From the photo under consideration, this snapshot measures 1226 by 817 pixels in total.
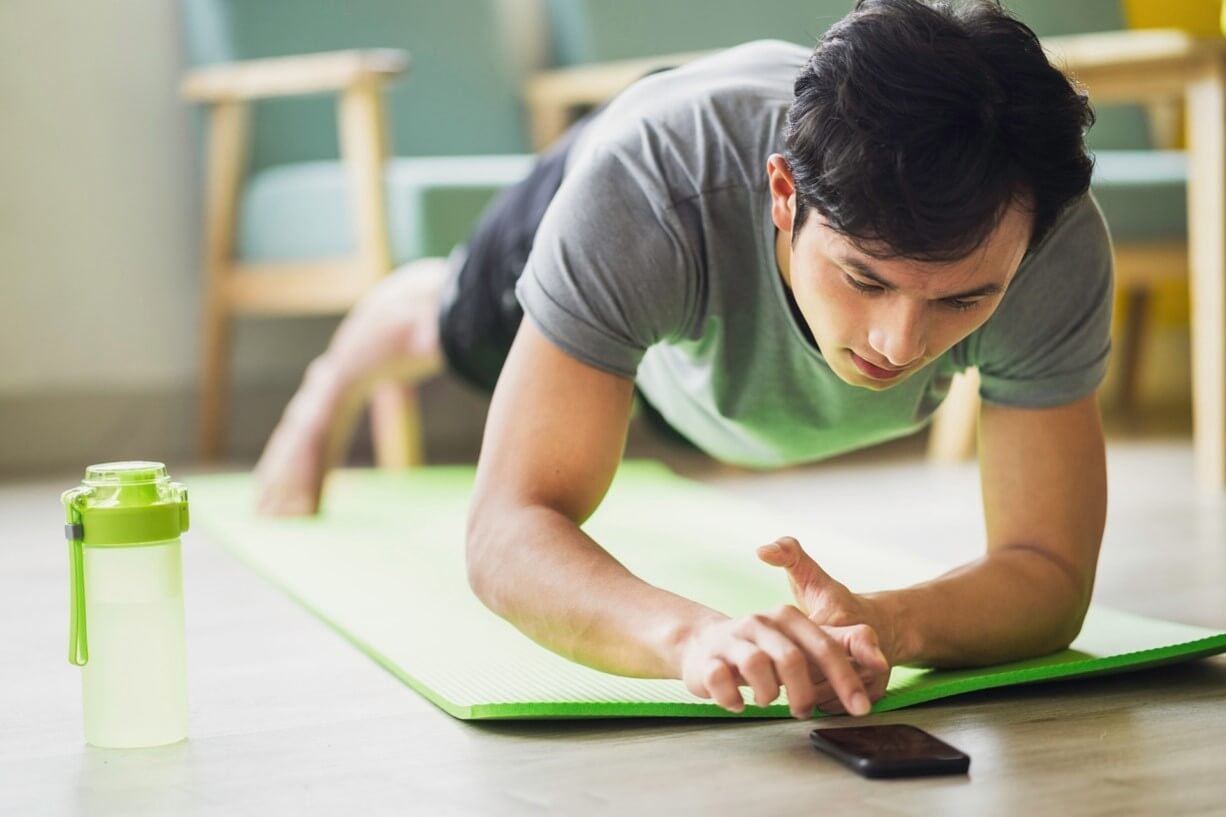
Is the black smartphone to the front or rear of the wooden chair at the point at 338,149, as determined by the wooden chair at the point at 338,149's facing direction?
to the front

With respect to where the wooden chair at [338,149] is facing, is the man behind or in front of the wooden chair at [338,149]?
in front

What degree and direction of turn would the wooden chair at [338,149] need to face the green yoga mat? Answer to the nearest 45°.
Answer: approximately 45° to its right

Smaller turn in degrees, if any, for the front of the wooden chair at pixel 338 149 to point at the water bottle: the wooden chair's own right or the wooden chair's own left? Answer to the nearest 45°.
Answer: approximately 45° to the wooden chair's own right

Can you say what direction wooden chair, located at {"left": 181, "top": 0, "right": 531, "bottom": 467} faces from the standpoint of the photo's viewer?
facing the viewer and to the right of the viewer
